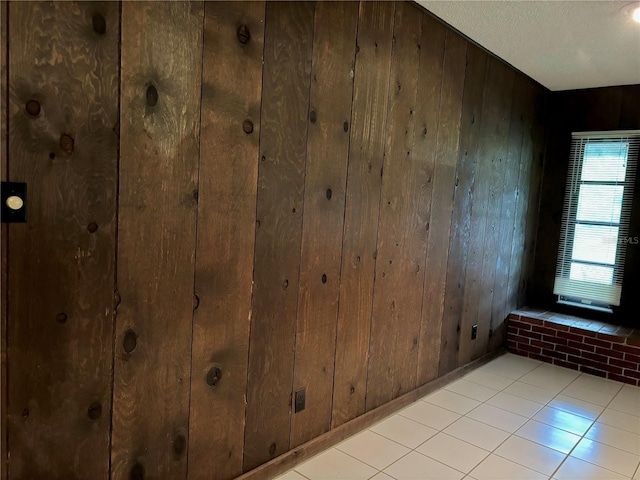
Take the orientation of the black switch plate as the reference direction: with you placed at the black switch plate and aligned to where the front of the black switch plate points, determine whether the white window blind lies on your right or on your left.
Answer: on your left

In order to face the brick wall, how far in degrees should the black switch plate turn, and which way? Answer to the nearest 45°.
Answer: approximately 90° to its left
